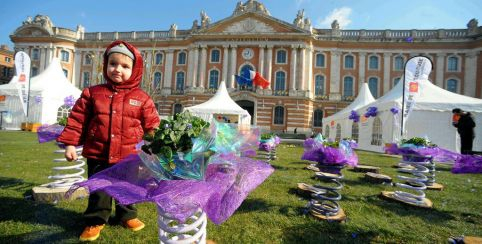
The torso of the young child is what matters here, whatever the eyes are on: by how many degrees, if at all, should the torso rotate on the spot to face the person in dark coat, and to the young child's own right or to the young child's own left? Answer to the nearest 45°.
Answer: approximately 90° to the young child's own left

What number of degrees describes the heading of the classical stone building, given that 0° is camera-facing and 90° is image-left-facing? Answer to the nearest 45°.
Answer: approximately 0°

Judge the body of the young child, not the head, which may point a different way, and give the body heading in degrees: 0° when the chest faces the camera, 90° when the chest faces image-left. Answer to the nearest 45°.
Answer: approximately 0°

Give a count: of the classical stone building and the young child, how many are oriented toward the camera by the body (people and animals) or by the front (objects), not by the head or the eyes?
2

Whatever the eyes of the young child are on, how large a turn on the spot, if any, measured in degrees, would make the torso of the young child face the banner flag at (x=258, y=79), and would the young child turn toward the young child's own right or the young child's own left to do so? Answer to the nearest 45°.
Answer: approximately 135° to the young child's own left

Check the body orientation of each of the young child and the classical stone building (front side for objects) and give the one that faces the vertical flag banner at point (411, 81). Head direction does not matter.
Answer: the classical stone building

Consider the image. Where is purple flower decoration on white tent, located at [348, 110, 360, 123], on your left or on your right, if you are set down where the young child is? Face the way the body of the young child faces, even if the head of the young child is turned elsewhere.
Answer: on your left

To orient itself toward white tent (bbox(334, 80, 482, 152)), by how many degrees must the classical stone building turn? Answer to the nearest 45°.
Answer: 0° — it already faces it
